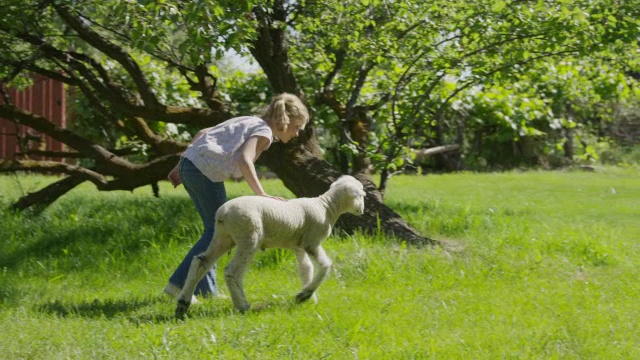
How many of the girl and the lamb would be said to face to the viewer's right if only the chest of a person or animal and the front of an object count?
2

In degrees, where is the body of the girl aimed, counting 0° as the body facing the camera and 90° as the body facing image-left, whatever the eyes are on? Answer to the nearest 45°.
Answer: approximately 270°

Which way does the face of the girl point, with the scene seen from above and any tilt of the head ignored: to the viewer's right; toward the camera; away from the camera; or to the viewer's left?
to the viewer's right

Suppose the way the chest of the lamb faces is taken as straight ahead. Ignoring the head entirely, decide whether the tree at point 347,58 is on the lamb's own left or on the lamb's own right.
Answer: on the lamb's own left

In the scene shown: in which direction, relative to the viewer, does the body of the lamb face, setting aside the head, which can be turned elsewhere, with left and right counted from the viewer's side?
facing to the right of the viewer
